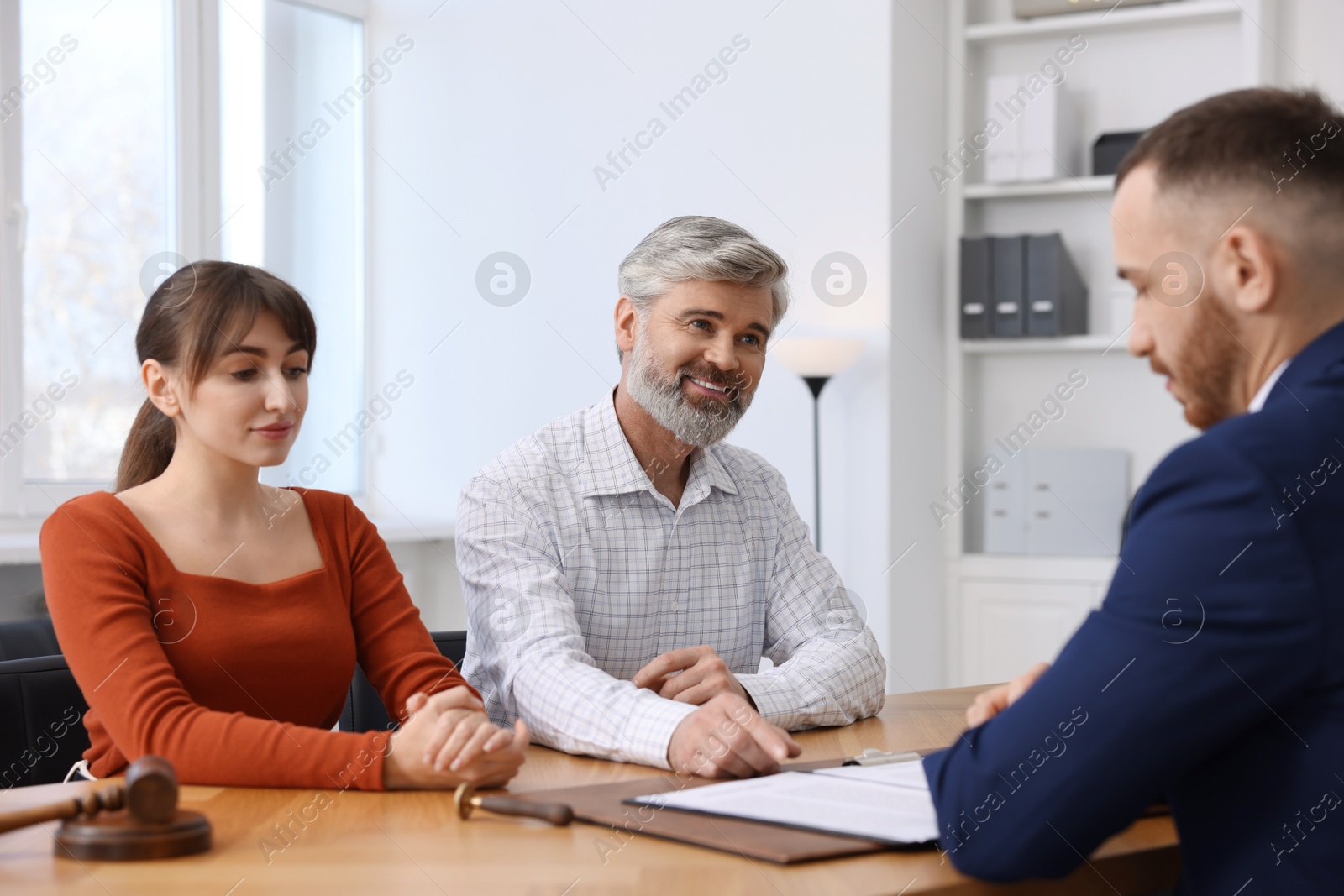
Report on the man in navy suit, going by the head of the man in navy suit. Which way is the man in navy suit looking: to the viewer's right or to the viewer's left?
to the viewer's left

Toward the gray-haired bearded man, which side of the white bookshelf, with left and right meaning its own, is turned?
front

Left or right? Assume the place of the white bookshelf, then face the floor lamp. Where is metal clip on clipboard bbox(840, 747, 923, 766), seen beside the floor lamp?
left

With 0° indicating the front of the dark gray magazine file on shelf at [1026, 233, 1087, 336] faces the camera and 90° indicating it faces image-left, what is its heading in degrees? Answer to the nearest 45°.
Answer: approximately 0°

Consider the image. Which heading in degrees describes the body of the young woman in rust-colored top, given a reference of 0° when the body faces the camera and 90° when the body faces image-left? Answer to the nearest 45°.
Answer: approximately 315°

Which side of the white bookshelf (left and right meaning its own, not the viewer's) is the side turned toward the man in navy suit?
front

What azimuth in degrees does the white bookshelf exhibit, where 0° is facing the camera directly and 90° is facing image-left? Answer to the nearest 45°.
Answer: approximately 0°

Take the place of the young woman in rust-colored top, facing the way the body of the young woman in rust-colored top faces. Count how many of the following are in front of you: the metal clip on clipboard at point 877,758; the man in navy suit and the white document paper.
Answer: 3
